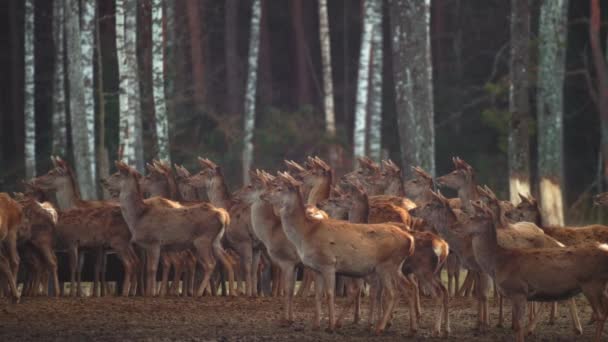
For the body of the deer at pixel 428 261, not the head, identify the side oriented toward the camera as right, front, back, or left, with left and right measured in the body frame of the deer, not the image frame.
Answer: left

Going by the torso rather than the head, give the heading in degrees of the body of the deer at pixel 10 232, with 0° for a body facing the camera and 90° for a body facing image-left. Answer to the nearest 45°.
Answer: approximately 90°

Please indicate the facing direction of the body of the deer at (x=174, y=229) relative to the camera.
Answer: to the viewer's left

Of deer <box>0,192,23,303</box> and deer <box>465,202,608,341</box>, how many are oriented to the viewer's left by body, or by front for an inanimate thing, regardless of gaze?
2

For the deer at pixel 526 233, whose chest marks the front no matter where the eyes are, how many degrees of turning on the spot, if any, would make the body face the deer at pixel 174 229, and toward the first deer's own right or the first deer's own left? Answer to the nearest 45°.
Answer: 0° — it already faces it

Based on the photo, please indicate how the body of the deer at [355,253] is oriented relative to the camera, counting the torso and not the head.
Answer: to the viewer's left

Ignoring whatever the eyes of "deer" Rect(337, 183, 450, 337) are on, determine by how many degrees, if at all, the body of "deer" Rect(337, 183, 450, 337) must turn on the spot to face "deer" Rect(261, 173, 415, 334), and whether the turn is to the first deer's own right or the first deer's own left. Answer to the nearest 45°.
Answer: approximately 45° to the first deer's own left

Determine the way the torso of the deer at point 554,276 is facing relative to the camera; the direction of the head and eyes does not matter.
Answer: to the viewer's left

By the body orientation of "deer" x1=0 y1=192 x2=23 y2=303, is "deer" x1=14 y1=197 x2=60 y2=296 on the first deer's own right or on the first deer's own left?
on the first deer's own right

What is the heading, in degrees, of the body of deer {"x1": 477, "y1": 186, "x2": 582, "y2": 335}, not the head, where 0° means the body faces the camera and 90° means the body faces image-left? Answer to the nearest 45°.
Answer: approximately 90°

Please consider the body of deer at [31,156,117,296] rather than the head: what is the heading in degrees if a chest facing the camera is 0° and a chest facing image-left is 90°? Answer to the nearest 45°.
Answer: approximately 90°
